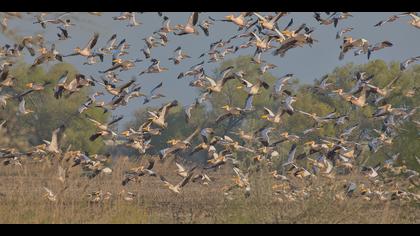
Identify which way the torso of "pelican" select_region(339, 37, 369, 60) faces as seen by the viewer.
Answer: to the viewer's left

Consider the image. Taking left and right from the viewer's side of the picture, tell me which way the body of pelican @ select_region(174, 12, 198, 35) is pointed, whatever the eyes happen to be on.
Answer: facing to the left of the viewer

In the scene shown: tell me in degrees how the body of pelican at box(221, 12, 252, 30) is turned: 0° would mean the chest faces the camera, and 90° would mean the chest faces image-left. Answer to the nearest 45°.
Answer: approximately 90°

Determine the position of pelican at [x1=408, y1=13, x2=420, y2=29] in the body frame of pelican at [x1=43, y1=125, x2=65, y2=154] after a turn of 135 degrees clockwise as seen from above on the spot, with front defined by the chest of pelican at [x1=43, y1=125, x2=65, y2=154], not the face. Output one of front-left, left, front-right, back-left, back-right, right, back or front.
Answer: front-right

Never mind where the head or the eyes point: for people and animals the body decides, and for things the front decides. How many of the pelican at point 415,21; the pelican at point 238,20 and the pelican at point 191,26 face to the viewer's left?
3

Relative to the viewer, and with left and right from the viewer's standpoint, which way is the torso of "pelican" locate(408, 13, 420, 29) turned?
facing to the left of the viewer

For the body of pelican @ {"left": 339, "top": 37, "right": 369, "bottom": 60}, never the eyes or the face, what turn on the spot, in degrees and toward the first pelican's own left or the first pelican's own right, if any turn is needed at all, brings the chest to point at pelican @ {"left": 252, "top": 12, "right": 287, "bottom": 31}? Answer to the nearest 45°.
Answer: approximately 45° to the first pelican's own left

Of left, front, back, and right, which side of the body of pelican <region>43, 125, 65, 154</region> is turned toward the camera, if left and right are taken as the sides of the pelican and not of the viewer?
left

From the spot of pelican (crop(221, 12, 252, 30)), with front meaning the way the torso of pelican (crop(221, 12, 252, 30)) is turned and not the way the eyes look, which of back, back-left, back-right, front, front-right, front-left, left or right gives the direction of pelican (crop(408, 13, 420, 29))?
back

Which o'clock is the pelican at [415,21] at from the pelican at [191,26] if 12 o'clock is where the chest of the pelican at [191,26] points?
the pelican at [415,21] is roughly at 6 o'clock from the pelican at [191,26].
